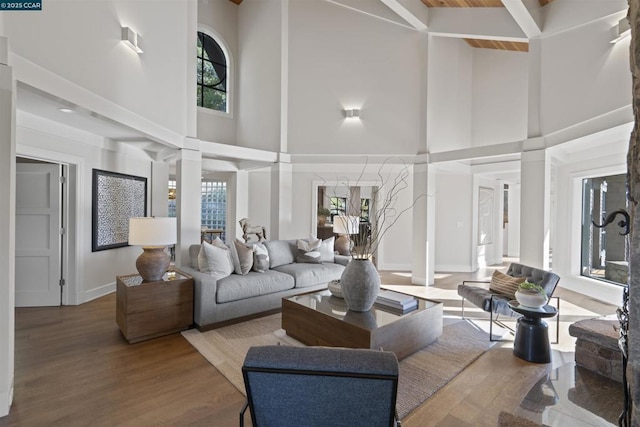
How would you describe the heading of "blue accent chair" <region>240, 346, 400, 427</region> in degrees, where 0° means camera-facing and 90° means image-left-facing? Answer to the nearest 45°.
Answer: approximately 180°

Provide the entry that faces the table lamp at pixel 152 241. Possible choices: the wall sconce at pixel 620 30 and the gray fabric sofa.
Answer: the wall sconce

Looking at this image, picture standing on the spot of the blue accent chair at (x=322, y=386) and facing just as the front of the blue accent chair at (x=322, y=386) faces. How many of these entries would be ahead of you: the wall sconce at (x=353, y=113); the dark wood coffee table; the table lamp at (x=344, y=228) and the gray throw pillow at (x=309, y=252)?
4

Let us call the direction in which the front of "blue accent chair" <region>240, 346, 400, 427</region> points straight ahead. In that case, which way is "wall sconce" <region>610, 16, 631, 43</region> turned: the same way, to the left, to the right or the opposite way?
to the left

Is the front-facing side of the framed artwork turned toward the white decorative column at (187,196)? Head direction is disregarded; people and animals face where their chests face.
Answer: yes

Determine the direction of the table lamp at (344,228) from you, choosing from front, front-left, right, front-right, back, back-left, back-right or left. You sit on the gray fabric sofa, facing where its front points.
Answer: left

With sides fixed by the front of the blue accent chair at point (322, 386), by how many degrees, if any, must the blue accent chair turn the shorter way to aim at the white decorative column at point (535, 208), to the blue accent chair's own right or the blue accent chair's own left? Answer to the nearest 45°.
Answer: approximately 45° to the blue accent chair's own right

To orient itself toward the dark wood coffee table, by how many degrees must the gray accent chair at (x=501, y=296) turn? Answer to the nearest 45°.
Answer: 0° — it already faces it

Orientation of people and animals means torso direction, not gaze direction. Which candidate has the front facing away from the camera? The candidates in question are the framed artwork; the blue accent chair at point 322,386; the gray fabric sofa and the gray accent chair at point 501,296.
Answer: the blue accent chair at point 322,386

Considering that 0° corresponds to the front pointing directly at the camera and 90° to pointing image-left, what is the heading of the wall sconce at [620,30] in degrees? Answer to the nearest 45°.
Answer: approximately 45°

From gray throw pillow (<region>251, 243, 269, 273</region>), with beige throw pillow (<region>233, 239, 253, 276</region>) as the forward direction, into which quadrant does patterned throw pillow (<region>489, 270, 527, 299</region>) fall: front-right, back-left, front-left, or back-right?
back-left

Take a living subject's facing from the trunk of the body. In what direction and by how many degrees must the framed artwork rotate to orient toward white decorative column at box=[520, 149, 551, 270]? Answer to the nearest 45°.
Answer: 0° — it already faces it
